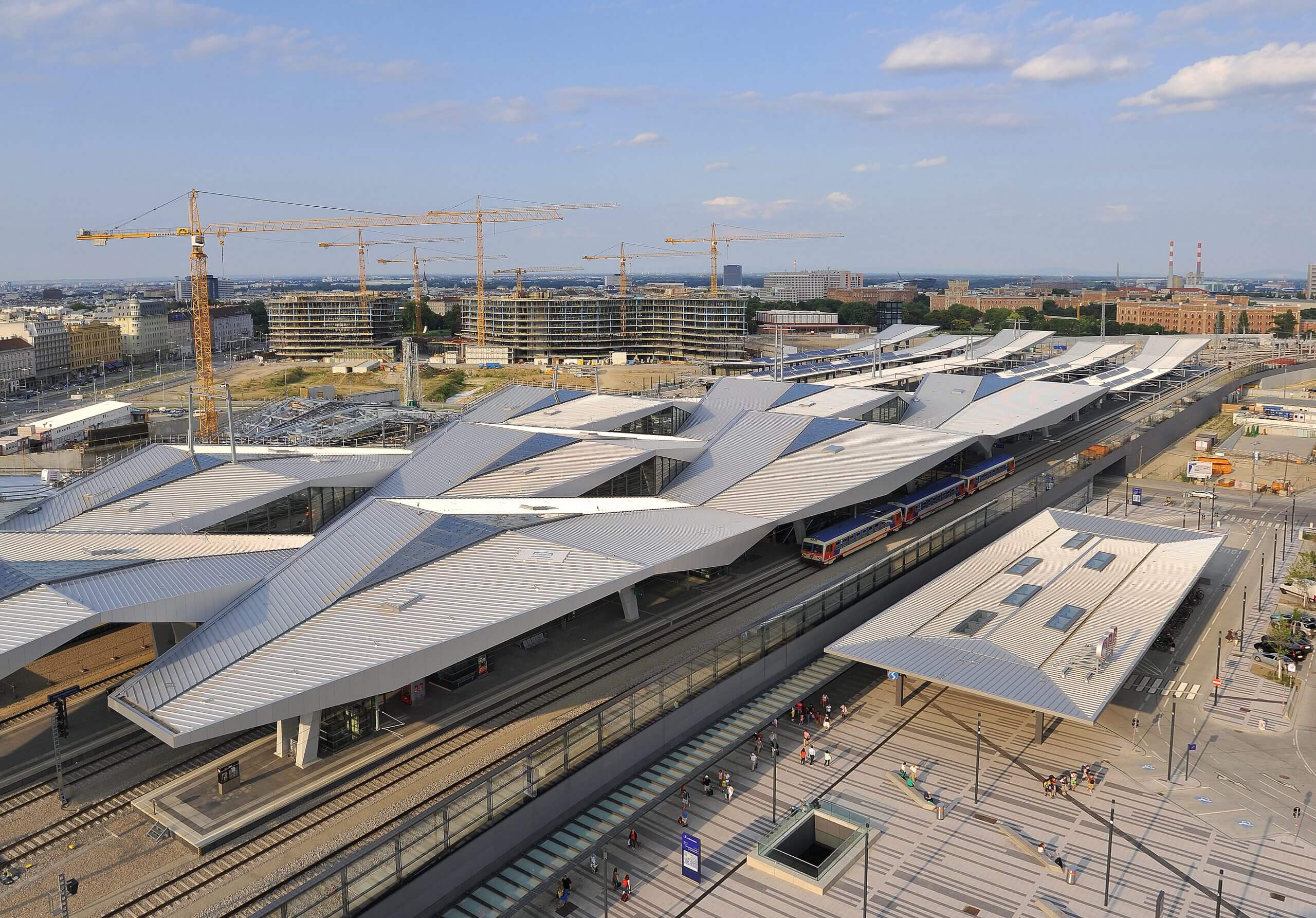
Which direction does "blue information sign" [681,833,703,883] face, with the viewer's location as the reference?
facing the viewer and to the left of the viewer
